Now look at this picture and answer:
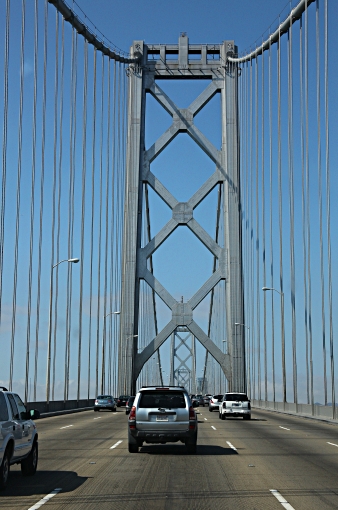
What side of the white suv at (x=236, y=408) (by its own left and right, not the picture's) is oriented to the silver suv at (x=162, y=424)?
back

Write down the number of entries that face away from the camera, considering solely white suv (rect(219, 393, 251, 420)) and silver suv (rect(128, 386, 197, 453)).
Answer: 2

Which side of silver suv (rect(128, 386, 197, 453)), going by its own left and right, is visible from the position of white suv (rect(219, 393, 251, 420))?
front

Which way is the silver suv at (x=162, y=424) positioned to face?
away from the camera

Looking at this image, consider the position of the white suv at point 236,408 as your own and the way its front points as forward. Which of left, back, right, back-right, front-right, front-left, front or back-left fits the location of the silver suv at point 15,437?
back

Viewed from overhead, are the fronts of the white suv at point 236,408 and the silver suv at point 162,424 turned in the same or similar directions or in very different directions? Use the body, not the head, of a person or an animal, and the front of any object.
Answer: same or similar directions

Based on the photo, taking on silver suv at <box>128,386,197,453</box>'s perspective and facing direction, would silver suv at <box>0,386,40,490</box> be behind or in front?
behind

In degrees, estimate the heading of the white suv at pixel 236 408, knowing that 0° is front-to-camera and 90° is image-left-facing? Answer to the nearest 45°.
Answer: approximately 180°
